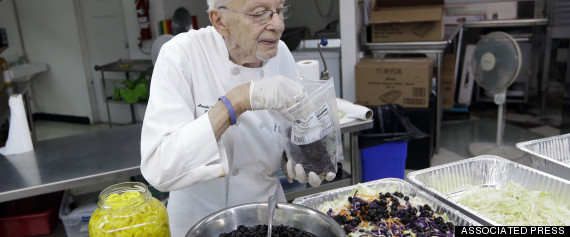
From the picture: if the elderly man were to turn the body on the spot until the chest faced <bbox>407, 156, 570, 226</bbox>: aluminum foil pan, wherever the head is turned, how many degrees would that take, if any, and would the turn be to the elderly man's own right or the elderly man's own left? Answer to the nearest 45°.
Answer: approximately 45° to the elderly man's own left

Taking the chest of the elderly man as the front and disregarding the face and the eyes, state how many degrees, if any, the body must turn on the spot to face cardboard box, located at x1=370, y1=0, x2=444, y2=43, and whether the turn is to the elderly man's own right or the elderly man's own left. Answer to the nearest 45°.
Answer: approximately 90° to the elderly man's own left

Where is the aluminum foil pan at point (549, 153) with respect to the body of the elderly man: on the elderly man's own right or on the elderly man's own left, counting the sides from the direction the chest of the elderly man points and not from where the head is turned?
on the elderly man's own left

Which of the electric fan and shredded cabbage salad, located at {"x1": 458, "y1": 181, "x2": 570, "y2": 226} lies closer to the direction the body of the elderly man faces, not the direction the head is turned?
the shredded cabbage salad

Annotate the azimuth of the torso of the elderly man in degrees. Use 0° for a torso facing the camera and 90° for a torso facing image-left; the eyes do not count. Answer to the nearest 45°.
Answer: approximately 315°

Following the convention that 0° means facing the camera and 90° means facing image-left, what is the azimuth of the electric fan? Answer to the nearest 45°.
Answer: approximately 45°

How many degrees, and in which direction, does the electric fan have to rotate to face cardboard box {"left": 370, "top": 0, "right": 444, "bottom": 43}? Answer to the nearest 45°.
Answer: approximately 45° to its right
